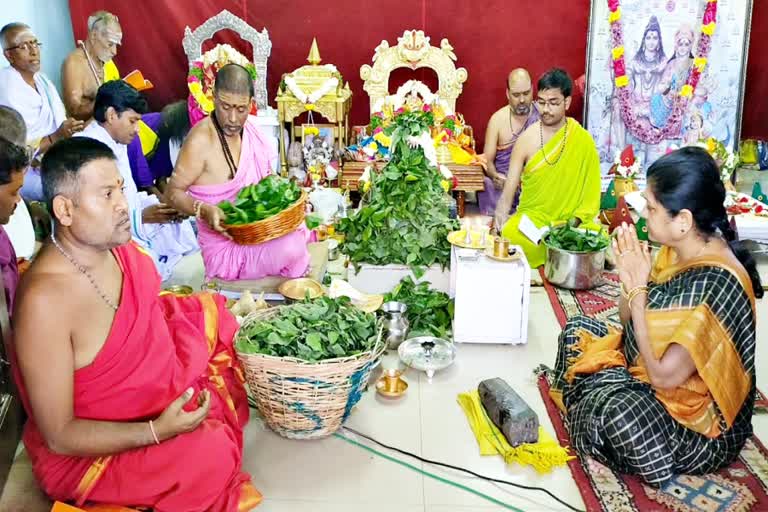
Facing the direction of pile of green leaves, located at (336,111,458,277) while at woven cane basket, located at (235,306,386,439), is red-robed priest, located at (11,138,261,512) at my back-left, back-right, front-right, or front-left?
back-left

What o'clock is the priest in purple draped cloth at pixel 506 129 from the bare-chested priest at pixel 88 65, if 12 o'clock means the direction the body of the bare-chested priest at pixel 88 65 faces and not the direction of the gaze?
the priest in purple draped cloth at pixel 506 129 is roughly at 11 o'clock from the bare-chested priest at pixel 88 65.

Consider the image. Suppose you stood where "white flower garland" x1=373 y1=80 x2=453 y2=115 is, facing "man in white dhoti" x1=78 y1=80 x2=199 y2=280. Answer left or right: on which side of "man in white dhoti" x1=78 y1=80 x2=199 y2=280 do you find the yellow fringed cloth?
left

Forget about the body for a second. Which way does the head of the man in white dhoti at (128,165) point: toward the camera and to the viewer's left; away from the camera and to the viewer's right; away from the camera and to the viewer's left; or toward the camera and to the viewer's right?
toward the camera and to the viewer's right

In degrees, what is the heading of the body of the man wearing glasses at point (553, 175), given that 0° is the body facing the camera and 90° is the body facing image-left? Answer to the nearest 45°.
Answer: approximately 45°

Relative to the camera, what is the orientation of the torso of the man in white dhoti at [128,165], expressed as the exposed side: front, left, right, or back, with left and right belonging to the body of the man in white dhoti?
right

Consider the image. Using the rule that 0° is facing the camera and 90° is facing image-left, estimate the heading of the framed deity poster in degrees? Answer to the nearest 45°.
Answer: approximately 0°

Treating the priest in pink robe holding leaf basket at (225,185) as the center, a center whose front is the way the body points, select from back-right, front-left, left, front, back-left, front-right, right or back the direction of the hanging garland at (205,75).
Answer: back-left

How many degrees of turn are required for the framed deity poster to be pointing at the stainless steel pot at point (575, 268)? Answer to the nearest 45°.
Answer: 0° — it already faces it

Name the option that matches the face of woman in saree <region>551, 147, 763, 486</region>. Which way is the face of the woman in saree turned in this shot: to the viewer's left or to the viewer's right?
to the viewer's left

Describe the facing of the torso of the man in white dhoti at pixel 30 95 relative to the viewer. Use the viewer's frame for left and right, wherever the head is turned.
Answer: facing the viewer and to the right of the viewer

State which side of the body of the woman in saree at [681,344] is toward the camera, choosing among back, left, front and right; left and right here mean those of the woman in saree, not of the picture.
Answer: left
